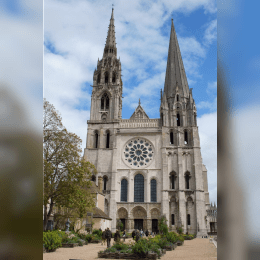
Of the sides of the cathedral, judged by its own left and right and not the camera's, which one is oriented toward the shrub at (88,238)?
front

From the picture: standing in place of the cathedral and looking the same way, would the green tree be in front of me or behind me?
in front

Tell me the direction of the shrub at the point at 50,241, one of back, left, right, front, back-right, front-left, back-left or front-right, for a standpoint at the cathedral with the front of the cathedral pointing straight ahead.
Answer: front

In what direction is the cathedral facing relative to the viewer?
toward the camera
